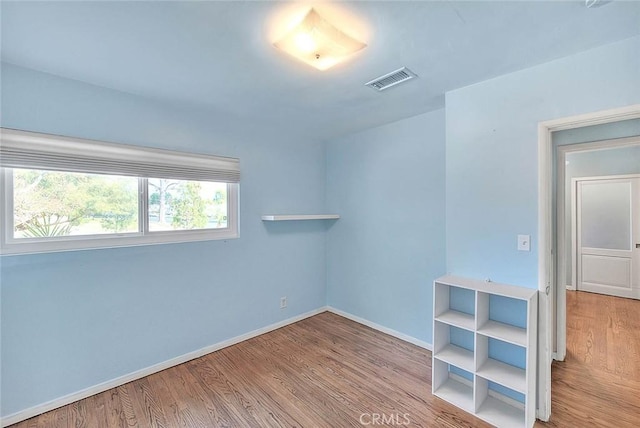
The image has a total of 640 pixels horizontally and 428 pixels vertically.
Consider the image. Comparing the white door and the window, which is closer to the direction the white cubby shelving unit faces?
the window

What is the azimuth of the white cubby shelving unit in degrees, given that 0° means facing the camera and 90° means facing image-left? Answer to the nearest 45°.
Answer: approximately 45°

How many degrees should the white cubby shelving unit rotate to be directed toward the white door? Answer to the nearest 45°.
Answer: approximately 180°
